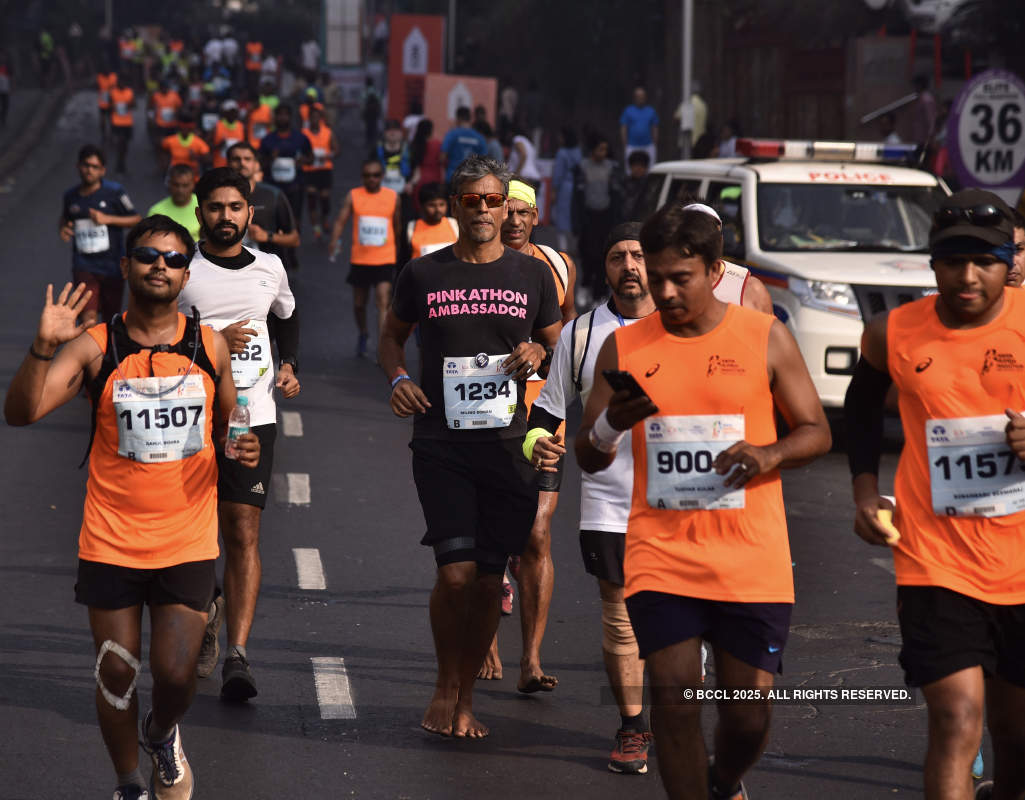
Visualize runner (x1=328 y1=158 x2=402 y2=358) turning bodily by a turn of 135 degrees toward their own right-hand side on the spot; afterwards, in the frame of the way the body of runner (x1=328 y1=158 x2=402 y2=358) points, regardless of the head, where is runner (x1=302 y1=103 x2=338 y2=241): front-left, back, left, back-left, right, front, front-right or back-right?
front-right

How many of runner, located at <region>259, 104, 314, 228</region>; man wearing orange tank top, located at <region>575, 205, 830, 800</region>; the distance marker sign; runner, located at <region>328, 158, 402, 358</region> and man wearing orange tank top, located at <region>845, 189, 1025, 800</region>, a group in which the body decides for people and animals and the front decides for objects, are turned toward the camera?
5

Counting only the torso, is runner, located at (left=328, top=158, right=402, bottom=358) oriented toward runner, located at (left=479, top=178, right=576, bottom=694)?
yes

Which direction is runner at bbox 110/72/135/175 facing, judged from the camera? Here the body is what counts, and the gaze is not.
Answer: toward the camera

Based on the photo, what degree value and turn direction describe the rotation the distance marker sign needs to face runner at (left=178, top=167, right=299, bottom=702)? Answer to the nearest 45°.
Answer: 0° — it already faces them

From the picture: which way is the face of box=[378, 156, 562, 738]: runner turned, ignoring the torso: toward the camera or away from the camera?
toward the camera

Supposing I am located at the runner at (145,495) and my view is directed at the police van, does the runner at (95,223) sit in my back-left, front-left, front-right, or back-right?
front-left

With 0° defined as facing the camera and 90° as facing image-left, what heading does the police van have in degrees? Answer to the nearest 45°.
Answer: approximately 315°

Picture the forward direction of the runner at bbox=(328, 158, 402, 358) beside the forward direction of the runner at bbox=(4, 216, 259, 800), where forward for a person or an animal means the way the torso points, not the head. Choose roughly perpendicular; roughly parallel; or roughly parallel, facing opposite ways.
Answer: roughly parallel

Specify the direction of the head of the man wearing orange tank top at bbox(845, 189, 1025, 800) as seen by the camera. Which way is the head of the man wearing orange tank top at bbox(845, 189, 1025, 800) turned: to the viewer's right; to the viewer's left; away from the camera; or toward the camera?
toward the camera

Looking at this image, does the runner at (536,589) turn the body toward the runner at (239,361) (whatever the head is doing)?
no

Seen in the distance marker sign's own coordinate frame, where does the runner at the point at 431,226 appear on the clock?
The runner is roughly at 3 o'clock from the distance marker sign.

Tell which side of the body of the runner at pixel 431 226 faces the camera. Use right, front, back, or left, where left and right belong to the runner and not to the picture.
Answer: front

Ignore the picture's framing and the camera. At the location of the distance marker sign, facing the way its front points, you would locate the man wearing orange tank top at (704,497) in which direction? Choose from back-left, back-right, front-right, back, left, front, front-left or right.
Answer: front

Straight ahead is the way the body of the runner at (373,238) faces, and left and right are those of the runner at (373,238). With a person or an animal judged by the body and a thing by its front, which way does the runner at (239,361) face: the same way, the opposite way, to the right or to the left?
the same way

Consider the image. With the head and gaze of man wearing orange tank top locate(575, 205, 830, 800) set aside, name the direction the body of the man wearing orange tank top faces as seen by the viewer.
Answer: toward the camera

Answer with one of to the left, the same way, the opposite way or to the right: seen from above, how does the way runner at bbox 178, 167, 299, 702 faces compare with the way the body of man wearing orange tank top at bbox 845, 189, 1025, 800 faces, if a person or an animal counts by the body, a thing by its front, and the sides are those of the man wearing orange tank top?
the same way

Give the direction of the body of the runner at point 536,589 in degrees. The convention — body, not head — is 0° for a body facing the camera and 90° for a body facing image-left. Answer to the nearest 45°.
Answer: approximately 0°

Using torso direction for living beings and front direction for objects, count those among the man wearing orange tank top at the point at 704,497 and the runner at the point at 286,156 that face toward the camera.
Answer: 2

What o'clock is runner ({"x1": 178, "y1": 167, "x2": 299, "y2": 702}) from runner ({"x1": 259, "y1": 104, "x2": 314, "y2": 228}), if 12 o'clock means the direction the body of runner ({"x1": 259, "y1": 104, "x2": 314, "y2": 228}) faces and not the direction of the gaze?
runner ({"x1": 178, "y1": 167, "x2": 299, "y2": 702}) is roughly at 12 o'clock from runner ({"x1": 259, "y1": 104, "x2": 314, "y2": 228}).

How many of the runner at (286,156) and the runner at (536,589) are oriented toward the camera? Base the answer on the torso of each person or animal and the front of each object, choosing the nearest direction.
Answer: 2

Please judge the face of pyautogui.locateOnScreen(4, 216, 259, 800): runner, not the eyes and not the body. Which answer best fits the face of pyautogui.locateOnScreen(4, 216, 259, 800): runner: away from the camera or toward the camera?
toward the camera

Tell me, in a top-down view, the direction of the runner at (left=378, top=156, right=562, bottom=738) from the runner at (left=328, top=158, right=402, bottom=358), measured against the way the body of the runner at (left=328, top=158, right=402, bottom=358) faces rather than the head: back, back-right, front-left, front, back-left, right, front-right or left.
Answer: front
